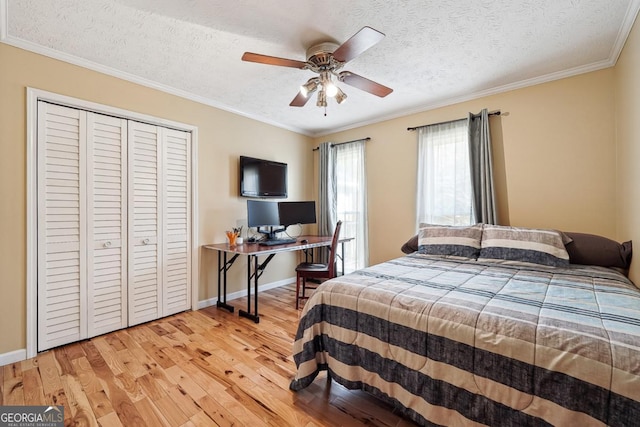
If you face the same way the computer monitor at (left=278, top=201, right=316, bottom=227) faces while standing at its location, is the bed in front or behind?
in front

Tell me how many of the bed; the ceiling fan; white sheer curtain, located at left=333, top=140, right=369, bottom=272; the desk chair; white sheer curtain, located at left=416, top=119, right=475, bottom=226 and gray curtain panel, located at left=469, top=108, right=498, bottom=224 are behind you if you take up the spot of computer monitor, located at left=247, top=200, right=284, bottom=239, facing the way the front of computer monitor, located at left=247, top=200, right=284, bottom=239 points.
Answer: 0

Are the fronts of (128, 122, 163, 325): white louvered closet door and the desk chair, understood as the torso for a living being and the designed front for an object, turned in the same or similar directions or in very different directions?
very different directions

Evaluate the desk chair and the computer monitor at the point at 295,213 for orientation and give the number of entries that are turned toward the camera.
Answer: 1

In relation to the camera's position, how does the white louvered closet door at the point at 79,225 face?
facing the viewer and to the right of the viewer

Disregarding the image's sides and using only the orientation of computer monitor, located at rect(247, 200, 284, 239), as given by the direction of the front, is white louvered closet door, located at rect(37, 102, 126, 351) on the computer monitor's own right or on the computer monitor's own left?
on the computer monitor's own right

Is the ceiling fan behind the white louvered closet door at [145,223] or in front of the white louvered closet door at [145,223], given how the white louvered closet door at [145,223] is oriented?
in front

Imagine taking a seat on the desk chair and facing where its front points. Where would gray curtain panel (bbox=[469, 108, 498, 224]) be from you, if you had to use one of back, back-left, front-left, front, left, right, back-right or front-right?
back

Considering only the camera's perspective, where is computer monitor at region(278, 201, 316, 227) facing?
facing the viewer

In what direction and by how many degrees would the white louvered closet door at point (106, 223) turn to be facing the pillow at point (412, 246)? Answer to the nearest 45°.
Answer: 0° — it already faces it

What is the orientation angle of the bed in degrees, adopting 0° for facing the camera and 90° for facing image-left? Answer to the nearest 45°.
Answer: approximately 45°

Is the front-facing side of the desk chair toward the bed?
no

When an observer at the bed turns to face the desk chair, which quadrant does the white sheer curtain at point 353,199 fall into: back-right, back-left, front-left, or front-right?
front-right

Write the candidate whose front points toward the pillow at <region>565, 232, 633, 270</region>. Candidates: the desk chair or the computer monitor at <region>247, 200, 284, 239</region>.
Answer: the computer monitor

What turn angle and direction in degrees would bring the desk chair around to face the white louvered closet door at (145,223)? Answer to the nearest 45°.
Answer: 0° — it already faces it

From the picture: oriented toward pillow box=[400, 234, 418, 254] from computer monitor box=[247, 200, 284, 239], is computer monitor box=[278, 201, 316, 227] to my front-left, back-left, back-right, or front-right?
front-left

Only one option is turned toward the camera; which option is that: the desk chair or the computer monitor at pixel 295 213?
the computer monitor
